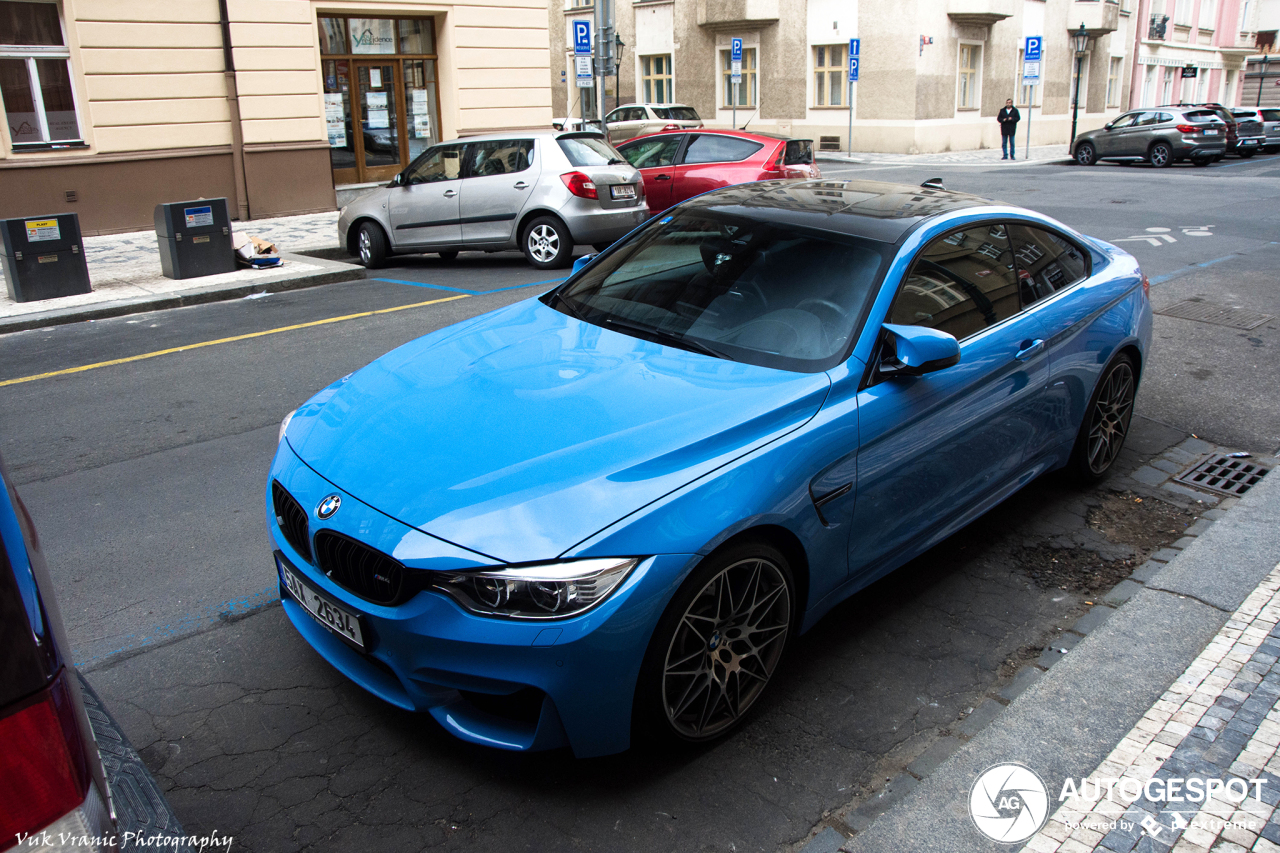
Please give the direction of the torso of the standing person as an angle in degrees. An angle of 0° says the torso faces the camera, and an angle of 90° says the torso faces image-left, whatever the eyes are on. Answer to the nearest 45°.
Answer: approximately 0°

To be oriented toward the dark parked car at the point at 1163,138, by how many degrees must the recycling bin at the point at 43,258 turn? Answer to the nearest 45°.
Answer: approximately 90° to its left

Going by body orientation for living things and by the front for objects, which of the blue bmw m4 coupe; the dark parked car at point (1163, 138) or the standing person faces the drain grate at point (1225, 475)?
the standing person

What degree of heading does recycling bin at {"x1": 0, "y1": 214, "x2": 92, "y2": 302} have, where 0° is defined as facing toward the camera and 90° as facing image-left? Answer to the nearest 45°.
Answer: approximately 0°

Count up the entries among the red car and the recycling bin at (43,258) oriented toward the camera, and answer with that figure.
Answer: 1

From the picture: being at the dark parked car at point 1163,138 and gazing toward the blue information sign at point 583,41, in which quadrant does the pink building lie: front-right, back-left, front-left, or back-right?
back-right

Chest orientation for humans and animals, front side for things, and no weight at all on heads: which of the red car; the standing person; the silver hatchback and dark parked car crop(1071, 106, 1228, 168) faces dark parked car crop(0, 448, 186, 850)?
the standing person

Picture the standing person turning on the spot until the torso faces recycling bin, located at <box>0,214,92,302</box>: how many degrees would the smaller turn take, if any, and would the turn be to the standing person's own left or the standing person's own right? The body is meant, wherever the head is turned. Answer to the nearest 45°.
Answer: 0° — they already face it

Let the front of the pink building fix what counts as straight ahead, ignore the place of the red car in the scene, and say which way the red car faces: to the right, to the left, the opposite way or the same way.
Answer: to the right

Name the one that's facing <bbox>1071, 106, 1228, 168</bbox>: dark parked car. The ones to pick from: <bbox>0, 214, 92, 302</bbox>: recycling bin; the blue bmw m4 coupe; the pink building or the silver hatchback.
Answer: the pink building

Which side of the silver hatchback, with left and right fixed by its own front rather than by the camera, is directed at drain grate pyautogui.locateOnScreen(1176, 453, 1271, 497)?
back

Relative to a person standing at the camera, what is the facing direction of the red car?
facing away from the viewer and to the left of the viewer

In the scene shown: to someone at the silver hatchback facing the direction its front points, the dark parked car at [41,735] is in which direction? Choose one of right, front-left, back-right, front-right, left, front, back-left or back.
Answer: back-left
